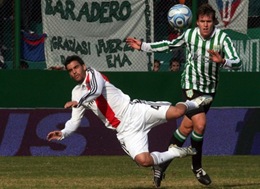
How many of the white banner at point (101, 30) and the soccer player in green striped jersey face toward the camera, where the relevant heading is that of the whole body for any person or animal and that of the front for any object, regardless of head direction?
2

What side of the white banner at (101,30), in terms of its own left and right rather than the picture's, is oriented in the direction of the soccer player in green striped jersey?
front

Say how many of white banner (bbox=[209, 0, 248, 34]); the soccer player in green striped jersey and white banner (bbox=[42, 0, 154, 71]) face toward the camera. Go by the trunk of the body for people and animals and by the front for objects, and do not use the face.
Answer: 3

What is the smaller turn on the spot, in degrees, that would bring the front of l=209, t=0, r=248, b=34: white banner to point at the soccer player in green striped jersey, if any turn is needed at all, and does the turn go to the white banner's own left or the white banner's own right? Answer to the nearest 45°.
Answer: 0° — it already faces them

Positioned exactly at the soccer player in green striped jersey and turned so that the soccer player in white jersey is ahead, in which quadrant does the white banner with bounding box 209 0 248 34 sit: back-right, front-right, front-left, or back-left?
back-right

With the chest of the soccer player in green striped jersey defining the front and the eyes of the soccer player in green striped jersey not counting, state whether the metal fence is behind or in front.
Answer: behind

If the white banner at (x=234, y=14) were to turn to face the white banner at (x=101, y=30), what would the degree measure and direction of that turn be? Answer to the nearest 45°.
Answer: approximately 90° to its right

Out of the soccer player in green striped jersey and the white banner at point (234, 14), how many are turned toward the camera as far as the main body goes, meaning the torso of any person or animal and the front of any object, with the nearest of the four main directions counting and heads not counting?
2

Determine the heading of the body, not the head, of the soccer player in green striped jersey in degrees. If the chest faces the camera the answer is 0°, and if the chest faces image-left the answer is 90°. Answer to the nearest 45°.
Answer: approximately 0°

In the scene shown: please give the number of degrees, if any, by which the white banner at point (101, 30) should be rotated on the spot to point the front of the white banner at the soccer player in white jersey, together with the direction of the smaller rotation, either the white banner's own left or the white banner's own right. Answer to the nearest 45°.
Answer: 0° — it already faces them

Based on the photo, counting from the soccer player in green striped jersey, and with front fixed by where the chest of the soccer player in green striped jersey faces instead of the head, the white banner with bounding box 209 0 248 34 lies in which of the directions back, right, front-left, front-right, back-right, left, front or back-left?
back
